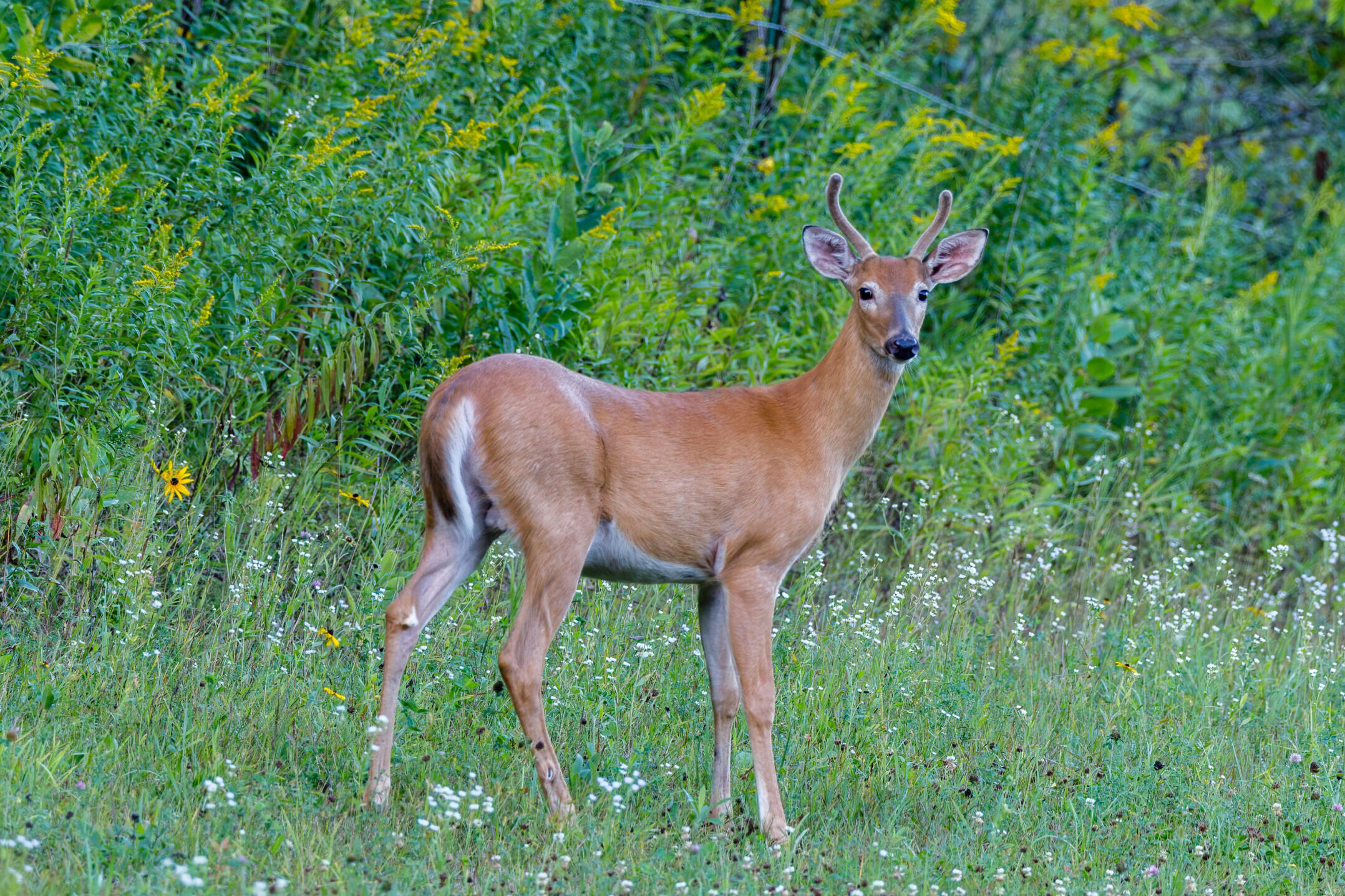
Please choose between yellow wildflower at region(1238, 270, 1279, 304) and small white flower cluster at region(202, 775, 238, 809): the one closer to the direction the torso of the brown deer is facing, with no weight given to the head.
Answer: the yellow wildflower

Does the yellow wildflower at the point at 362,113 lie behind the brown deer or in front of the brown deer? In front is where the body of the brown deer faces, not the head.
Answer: behind

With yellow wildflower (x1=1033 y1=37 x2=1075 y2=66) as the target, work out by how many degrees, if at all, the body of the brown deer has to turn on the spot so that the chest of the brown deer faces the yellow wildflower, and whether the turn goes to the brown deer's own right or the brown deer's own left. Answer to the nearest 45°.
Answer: approximately 90° to the brown deer's own left

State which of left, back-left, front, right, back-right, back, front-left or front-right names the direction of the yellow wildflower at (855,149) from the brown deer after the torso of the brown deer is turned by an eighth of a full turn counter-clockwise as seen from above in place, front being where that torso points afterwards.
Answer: front-left

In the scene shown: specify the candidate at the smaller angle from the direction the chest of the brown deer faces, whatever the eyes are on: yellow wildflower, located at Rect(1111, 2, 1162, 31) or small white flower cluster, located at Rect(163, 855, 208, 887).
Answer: the yellow wildflower

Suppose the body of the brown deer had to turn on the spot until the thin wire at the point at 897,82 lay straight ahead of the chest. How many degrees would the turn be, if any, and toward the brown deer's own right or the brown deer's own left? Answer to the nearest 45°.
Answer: approximately 90° to the brown deer's own left

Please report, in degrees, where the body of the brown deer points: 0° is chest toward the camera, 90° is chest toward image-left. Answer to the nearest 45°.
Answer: approximately 270°

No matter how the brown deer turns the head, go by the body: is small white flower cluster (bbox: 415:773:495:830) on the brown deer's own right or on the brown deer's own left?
on the brown deer's own right

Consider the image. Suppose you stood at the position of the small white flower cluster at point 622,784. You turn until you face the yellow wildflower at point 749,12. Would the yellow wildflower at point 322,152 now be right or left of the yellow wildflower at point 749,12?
left

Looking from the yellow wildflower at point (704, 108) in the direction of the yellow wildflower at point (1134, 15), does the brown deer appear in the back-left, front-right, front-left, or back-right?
back-right

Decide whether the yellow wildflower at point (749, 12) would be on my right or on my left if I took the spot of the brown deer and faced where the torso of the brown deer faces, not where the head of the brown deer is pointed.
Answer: on my left

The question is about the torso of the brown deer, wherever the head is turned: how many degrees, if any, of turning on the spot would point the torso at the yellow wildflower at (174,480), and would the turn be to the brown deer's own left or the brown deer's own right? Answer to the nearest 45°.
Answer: approximately 180°

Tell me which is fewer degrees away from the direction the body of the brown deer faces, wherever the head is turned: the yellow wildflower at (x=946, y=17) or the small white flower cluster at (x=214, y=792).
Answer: the yellow wildflower

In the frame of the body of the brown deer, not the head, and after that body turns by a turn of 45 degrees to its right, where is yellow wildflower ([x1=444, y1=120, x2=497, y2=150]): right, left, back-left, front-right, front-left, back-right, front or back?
back
